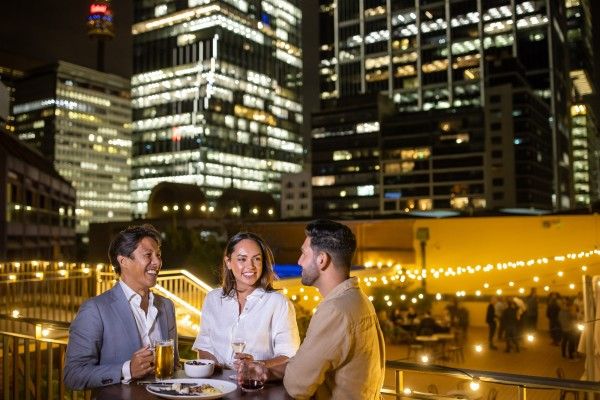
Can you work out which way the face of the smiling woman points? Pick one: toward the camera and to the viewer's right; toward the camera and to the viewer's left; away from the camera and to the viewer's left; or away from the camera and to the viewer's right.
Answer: toward the camera and to the viewer's right

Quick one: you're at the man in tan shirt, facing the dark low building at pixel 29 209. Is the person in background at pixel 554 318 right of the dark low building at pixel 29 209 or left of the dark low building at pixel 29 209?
right

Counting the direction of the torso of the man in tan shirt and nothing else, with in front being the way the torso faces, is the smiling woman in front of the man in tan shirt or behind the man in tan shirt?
in front

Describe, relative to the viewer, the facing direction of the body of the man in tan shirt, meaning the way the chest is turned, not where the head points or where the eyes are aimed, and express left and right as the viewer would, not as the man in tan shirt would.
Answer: facing away from the viewer and to the left of the viewer

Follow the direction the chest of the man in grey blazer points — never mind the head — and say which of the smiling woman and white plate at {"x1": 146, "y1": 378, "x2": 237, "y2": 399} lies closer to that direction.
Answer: the white plate

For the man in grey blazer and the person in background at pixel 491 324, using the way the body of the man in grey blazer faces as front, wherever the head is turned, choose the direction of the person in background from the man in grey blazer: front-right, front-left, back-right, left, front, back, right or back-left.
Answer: left

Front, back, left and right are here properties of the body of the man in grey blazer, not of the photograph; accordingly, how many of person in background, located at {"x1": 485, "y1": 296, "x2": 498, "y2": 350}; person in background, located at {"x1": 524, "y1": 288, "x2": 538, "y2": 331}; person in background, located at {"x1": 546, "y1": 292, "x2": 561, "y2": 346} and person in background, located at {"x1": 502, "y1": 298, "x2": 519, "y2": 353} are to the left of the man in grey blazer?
4

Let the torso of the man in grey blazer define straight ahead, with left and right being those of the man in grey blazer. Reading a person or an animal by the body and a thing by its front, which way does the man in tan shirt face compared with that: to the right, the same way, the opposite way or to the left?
the opposite way

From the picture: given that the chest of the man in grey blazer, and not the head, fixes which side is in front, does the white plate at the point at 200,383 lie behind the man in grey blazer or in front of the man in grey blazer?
in front

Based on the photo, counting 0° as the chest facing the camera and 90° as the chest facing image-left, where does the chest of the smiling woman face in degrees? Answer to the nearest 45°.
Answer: approximately 0°

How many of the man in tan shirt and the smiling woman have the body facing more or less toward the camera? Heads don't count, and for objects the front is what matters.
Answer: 1

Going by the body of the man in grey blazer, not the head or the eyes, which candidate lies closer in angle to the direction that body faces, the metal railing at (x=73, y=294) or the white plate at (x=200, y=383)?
the white plate
